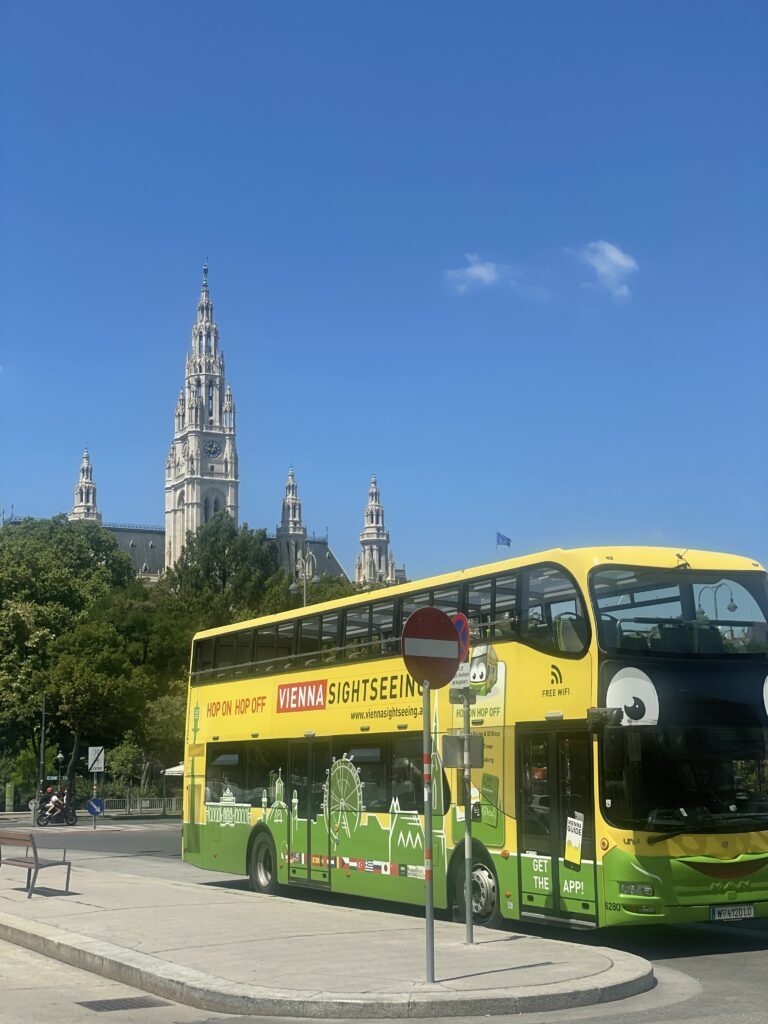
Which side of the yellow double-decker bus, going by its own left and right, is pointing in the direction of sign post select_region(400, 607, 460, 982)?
right

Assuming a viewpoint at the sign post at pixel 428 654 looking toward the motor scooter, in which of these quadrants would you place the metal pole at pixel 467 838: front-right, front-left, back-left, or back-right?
front-right

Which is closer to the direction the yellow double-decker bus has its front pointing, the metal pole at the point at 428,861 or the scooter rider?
the metal pole

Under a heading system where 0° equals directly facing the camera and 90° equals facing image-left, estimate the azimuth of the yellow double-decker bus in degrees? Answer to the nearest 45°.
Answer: approximately 315°

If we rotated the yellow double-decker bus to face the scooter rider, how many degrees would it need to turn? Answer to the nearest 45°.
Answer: approximately 180°

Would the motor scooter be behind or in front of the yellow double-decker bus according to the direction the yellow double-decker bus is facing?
behind

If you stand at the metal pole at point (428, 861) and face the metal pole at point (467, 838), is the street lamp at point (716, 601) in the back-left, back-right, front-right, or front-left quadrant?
front-right

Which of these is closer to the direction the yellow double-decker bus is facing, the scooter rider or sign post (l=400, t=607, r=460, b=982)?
the sign post

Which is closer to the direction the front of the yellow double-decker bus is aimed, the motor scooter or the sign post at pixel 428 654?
the sign post

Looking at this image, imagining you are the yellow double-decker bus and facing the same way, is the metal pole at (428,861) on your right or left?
on your right
